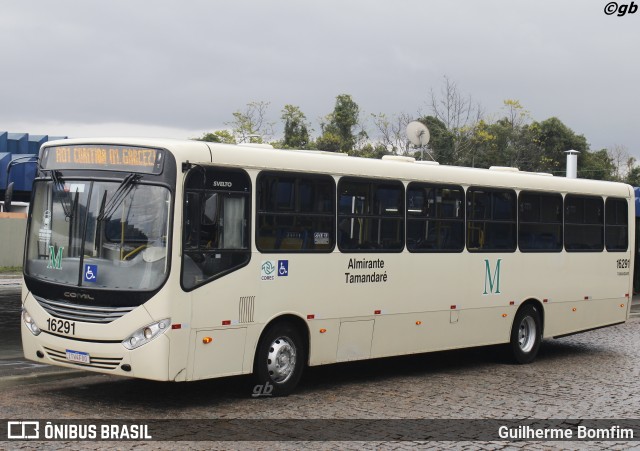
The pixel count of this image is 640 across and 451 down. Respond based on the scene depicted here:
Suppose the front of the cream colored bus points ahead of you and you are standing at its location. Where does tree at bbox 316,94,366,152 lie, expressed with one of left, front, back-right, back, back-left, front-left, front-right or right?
back-right

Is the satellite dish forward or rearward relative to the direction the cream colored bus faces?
rearward

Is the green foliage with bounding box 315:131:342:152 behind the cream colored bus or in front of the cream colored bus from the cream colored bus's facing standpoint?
behind

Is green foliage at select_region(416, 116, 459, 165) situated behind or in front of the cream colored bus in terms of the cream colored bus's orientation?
behind

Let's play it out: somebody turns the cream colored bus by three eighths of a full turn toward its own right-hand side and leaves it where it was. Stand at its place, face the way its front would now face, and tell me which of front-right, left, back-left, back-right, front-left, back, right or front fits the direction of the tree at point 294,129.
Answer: front

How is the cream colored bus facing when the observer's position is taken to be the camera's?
facing the viewer and to the left of the viewer
